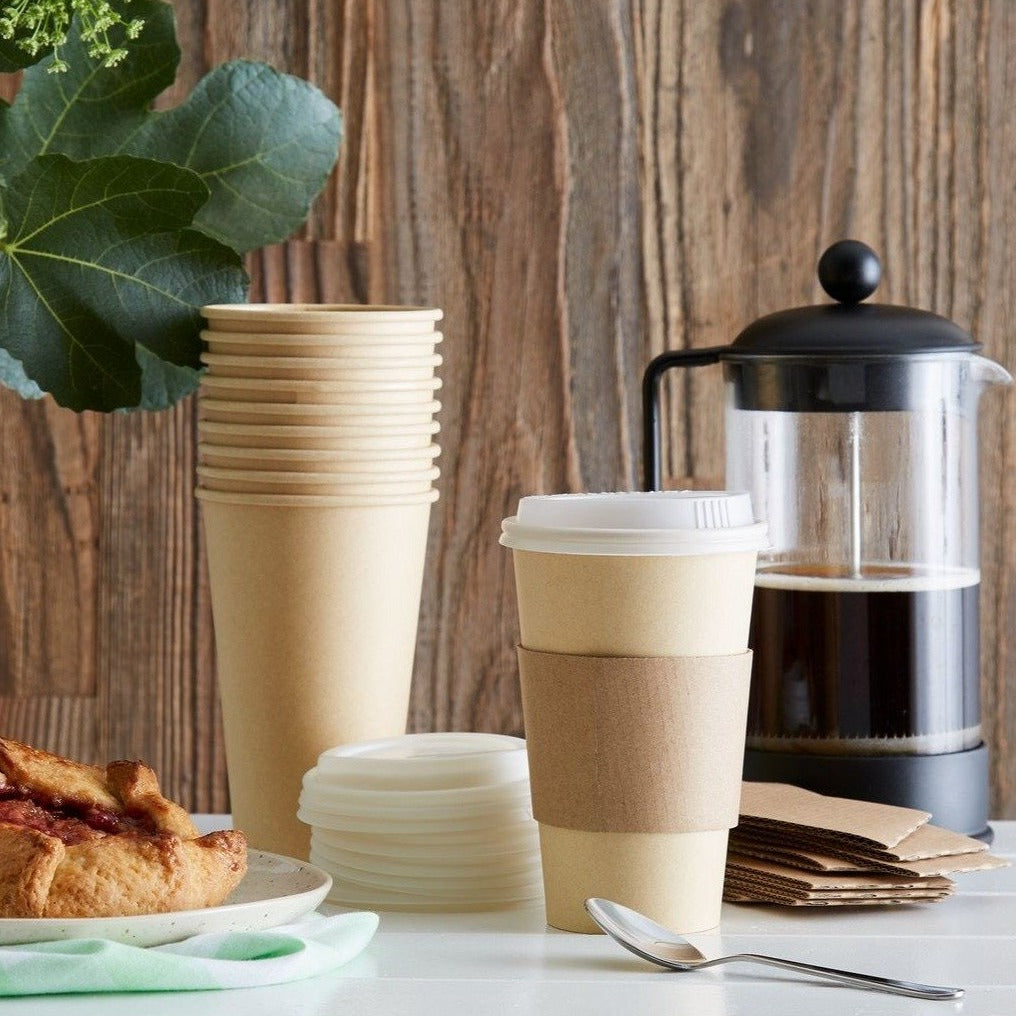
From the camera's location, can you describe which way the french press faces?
facing to the right of the viewer
